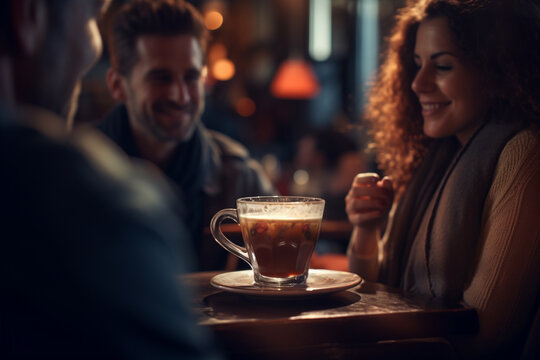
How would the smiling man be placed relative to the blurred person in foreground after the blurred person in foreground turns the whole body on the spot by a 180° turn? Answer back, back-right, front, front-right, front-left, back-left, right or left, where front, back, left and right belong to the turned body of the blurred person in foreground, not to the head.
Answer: back-right

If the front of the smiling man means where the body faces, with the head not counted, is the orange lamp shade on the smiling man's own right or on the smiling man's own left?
on the smiling man's own left

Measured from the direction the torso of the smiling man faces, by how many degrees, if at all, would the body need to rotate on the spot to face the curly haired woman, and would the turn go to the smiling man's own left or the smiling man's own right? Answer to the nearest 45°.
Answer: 0° — they already face them

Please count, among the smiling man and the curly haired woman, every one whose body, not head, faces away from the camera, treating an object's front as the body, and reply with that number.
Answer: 0

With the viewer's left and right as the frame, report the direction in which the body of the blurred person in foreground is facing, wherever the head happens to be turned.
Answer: facing away from the viewer and to the right of the viewer

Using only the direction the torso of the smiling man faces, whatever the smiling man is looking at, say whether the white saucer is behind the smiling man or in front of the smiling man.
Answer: in front

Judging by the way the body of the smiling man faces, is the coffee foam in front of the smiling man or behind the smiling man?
in front

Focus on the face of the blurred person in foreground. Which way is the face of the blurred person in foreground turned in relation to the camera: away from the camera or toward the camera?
away from the camera

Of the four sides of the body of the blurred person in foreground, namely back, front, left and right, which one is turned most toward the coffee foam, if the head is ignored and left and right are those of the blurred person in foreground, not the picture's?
front

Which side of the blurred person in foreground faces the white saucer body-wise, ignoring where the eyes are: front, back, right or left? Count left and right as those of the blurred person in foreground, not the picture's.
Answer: front

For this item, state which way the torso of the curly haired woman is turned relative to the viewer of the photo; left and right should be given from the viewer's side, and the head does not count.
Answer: facing the viewer and to the left of the viewer

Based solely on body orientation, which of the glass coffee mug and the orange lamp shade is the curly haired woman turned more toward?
the glass coffee mug

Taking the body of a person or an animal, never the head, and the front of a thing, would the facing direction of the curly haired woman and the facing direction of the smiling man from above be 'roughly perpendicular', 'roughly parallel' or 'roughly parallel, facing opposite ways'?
roughly perpendicular
